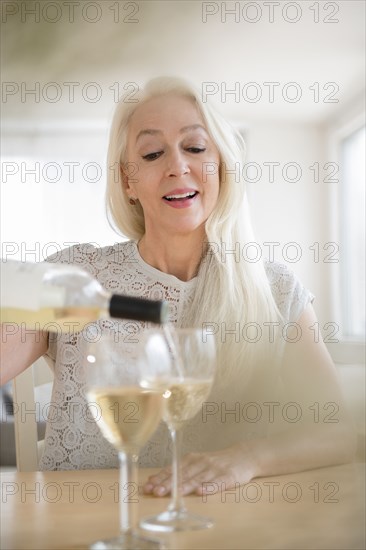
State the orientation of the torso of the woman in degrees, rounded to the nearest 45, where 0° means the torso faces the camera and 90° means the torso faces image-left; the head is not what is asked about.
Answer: approximately 0°
